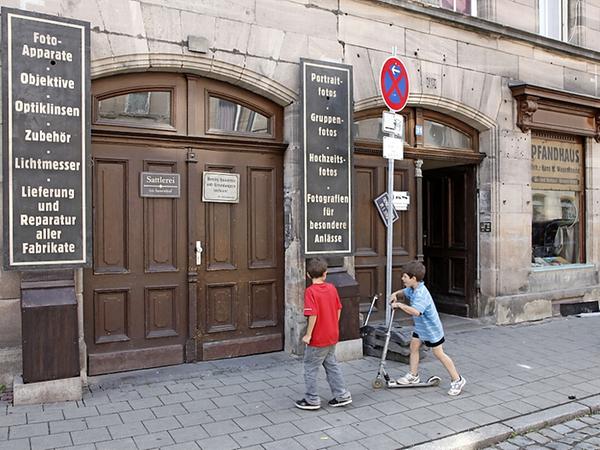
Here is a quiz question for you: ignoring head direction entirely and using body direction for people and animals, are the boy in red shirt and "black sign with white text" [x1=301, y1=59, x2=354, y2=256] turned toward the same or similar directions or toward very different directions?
very different directions

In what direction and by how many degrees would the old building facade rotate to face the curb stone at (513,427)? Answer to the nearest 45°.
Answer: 0° — it already faces it

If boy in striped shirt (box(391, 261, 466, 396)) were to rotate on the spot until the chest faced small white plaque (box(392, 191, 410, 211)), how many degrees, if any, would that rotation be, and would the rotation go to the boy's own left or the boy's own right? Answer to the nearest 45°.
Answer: approximately 90° to the boy's own right

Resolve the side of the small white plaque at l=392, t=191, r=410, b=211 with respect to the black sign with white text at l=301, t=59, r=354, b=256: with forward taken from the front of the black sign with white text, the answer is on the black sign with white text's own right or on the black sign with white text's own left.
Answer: on the black sign with white text's own left

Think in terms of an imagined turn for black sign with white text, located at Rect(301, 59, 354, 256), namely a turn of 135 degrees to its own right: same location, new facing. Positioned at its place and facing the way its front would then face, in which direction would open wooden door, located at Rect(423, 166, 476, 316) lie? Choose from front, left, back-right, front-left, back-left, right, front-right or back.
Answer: back-right

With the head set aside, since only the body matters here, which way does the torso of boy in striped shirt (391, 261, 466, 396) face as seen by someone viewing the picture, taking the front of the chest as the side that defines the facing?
to the viewer's left

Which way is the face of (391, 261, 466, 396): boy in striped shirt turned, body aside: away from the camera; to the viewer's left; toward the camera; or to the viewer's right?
to the viewer's left

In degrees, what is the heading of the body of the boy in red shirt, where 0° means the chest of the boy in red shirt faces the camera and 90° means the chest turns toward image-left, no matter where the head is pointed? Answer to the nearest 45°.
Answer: approximately 135°

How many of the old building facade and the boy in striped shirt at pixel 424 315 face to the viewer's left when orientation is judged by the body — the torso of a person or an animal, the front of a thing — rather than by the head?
1

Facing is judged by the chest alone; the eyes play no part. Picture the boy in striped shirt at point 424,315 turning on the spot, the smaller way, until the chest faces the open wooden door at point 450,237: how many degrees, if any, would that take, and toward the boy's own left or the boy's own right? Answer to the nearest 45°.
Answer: approximately 90° to the boy's own right

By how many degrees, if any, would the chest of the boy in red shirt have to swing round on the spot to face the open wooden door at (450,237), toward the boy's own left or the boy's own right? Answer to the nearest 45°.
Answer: approximately 90° to the boy's own right
